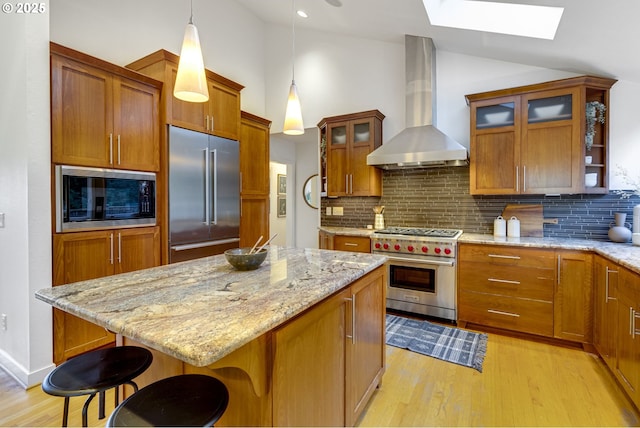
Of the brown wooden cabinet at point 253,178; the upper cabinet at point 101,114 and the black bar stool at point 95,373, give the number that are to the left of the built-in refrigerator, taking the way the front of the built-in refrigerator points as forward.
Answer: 1

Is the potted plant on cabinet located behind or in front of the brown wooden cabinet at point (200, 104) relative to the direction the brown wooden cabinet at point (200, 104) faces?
in front

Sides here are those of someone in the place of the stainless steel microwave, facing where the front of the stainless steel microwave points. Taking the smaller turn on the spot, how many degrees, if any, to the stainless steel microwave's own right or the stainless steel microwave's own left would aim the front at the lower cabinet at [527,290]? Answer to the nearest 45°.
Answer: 0° — it already faces it

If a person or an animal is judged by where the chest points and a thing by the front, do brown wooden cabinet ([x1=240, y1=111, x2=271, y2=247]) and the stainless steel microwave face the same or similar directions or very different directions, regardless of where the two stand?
same or similar directions

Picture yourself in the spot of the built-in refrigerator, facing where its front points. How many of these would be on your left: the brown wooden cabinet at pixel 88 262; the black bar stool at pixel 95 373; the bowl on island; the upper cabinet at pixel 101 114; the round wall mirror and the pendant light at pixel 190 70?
1

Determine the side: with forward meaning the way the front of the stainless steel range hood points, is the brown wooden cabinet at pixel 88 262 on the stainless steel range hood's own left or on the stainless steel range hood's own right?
on the stainless steel range hood's own right

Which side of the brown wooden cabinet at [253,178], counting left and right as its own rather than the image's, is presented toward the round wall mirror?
left

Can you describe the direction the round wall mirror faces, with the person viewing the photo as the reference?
facing the viewer

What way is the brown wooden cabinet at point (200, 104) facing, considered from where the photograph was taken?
facing the viewer and to the right of the viewer

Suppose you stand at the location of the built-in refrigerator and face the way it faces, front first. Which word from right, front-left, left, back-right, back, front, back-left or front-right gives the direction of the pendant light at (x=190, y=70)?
front-right

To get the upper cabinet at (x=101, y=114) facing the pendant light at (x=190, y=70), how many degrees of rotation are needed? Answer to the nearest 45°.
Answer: approximately 45° to its right

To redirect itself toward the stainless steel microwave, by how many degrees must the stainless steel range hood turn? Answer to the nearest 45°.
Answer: approximately 45° to its right

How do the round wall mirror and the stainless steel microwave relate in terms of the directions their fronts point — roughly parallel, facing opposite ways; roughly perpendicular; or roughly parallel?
roughly perpendicular

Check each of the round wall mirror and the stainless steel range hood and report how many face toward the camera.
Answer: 2

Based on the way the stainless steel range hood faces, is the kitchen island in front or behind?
in front
